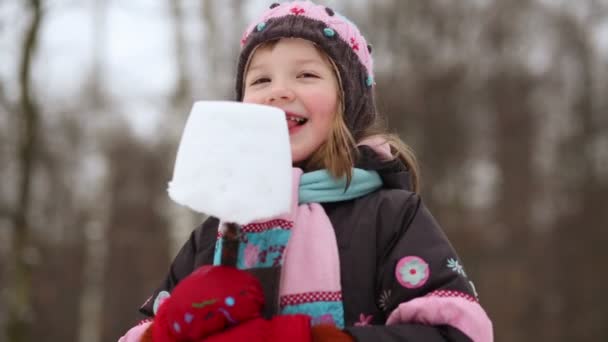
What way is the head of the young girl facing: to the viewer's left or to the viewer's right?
to the viewer's left

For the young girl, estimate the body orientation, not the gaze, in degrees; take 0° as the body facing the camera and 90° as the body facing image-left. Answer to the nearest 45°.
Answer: approximately 45°
